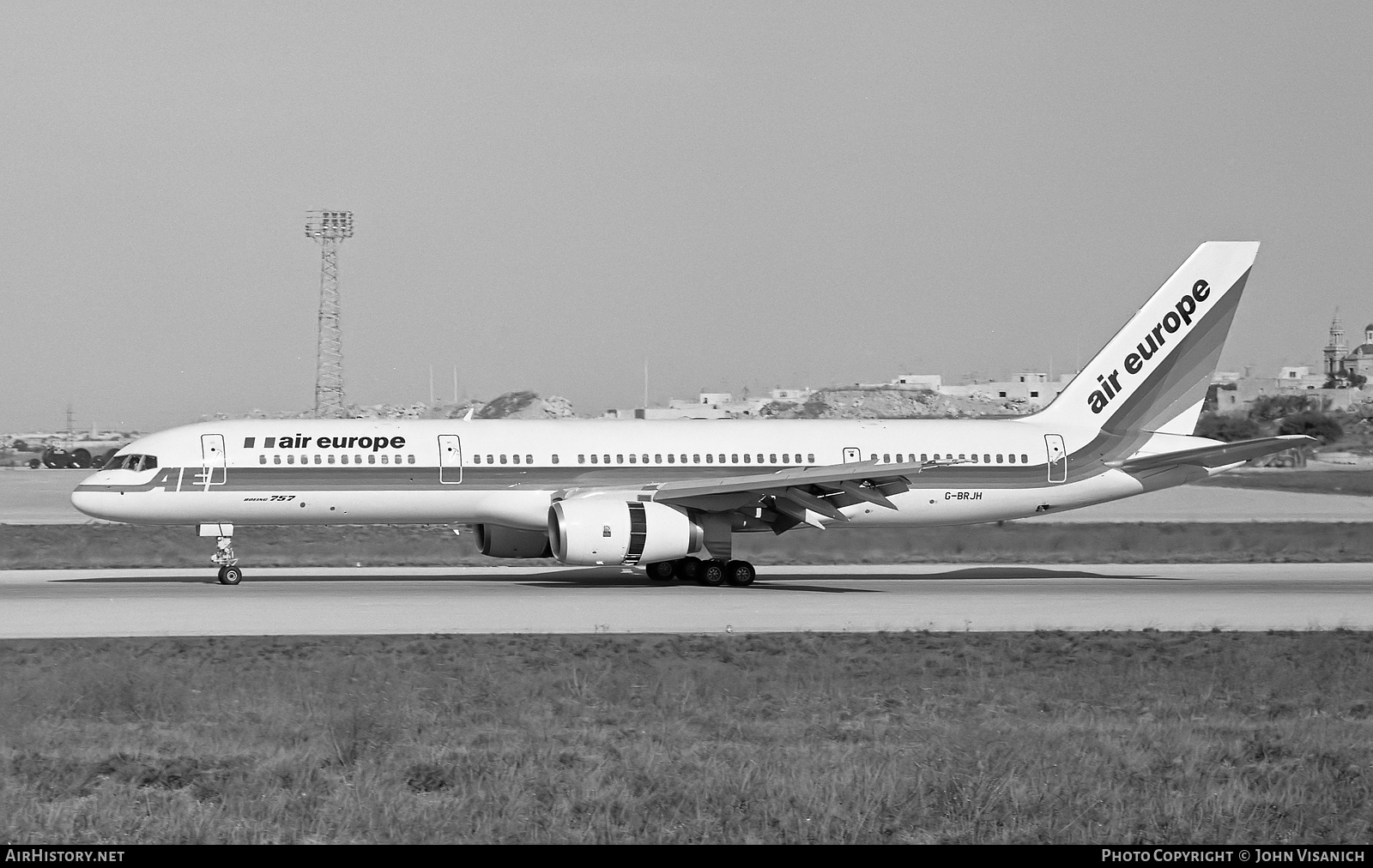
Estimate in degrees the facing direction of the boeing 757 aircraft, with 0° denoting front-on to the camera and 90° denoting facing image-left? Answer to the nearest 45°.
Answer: approximately 90°
